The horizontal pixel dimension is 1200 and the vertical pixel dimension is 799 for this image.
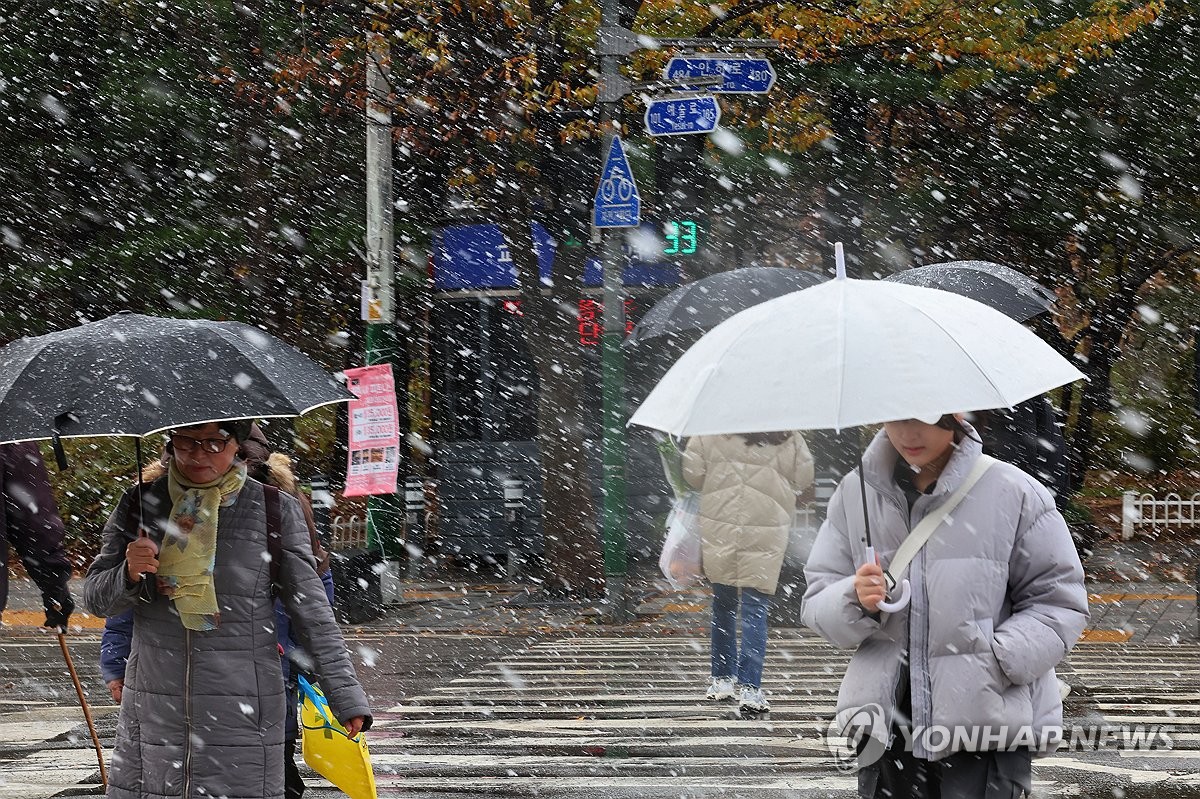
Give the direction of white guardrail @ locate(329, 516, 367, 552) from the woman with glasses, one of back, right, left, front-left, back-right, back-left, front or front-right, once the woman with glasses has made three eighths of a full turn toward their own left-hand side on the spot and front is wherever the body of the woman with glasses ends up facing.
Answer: front-left

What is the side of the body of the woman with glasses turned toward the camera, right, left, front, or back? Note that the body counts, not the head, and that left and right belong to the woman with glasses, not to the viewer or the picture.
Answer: front

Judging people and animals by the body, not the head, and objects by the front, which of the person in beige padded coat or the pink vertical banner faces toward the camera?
the pink vertical banner

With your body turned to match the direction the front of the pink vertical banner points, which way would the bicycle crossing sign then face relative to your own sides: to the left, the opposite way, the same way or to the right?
the same way

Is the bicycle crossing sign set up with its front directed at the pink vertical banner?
no

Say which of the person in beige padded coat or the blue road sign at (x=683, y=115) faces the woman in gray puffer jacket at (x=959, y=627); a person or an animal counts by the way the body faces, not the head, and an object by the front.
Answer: the blue road sign

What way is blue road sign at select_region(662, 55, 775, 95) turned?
toward the camera

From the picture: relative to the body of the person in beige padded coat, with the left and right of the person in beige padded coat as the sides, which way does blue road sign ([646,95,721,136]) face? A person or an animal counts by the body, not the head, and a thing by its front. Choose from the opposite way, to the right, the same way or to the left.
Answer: the opposite way

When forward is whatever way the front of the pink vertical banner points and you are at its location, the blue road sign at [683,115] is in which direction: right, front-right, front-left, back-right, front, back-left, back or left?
front-left

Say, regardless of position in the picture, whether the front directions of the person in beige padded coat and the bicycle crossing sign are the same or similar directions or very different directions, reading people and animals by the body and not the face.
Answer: very different directions

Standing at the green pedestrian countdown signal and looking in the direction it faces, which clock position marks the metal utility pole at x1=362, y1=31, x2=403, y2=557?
The metal utility pole is roughly at 2 o'clock from the green pedestrian countdown signal.

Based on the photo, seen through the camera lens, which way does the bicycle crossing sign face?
facing the viewer

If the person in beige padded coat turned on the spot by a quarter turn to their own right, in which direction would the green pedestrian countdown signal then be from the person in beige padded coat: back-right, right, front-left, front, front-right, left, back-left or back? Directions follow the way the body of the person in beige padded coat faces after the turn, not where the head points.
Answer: left

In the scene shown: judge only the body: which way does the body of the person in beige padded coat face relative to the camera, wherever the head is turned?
away from the camera

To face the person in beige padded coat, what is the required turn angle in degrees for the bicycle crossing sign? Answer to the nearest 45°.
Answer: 0° — it already faces them

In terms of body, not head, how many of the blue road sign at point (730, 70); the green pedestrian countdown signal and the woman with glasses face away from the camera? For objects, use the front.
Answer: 0

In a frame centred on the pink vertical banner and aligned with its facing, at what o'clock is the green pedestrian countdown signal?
The green pedestrian countdown signal is roughly at 8 o'clock from the pink vertical banner.

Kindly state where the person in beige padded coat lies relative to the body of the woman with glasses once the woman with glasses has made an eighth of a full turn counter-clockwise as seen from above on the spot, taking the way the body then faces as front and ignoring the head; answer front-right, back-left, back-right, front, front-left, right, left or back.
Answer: left

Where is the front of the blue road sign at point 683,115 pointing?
toward the camera

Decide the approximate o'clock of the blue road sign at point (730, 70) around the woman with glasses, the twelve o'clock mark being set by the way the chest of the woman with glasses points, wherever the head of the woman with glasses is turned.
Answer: The blue road sign is roughly at 7 o'clock from the woman with glasses.

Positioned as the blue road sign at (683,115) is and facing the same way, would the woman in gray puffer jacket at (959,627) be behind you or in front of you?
in front
